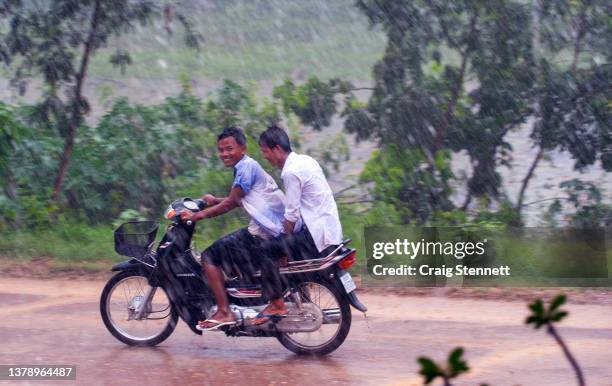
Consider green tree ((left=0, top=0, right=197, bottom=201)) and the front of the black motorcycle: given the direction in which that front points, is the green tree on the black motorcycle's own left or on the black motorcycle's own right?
on the black motorcycle's own right

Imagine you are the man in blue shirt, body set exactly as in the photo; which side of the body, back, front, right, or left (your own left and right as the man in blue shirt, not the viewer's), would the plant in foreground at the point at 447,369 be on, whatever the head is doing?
left

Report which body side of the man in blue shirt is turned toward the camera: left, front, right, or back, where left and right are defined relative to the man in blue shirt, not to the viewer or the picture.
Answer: left

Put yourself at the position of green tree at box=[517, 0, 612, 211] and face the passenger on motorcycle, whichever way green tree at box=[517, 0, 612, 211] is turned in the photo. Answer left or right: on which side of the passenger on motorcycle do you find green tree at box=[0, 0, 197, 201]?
right

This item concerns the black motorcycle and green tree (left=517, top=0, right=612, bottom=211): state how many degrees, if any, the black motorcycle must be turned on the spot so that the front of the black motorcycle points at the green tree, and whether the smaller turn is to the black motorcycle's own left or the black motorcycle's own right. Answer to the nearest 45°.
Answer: approximately 135° to the black motorcycle's own right

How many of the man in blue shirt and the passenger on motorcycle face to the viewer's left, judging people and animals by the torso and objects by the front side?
2

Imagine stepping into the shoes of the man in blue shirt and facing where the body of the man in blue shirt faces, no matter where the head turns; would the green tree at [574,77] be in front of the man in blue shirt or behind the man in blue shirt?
behind

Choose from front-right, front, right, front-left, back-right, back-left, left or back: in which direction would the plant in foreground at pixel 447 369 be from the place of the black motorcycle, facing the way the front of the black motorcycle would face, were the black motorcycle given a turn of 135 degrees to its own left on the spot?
front-right

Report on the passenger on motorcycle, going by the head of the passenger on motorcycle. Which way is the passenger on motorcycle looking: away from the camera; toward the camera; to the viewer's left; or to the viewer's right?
to the viewer's left

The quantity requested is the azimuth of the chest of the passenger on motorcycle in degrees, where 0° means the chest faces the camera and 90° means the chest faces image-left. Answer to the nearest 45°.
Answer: approximately 90°

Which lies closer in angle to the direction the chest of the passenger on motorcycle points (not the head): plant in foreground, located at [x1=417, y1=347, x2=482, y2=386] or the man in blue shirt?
the man in blue shirt

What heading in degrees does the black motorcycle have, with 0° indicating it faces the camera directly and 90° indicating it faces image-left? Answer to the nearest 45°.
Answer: approximately 90°

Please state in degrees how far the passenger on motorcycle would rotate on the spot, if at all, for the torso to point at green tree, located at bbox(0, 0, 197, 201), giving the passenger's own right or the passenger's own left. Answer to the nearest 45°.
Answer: approximately 45° to the passenger's own right

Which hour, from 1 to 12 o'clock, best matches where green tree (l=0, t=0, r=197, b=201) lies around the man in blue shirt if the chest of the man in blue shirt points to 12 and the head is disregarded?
The green tree is roughly at 2 o'clock from the man in blue shirt.
